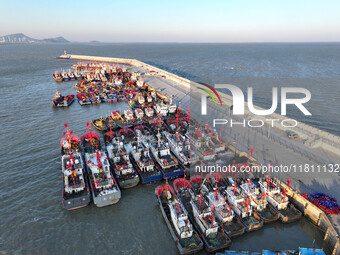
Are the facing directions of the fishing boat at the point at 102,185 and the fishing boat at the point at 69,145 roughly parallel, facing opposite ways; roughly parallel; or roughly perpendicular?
roughly parallel

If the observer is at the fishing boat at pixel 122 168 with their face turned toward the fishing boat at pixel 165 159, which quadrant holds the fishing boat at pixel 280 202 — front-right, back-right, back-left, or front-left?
front-right
